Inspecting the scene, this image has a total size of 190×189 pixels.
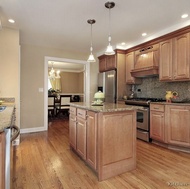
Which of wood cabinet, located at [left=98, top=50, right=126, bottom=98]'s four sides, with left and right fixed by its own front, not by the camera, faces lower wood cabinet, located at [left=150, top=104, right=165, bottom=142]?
left

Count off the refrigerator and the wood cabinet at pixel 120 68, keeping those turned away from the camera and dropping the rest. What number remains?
0

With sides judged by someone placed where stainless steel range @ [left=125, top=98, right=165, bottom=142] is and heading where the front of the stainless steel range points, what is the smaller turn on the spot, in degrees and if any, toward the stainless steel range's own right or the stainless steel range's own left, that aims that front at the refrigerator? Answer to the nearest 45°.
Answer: approximately 90° to the stainless steel range's own right

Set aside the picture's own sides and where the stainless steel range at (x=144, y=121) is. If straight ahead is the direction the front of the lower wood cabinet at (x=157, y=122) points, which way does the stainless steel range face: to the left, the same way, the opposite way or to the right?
the same way

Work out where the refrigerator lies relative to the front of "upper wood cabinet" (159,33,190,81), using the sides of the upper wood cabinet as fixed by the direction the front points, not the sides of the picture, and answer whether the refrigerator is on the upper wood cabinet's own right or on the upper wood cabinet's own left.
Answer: on the upper wood cabinet's own right

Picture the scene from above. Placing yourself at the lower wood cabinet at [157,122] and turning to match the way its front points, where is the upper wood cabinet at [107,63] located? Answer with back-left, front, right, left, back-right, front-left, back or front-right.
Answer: right

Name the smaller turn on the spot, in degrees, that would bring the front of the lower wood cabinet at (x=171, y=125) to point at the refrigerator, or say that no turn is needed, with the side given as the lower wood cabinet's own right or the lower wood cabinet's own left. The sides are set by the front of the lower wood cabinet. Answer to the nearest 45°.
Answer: approximately 90° to the lower wood cabinet's own right

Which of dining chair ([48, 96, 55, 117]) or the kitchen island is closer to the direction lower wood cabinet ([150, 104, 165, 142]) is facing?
the kitchen island

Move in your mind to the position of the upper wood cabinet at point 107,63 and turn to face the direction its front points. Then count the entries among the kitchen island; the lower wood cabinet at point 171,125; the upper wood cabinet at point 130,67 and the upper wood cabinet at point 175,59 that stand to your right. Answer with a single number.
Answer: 0

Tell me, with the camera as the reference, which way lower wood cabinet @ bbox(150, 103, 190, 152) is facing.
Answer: facing the viewer and to the left of the viewer

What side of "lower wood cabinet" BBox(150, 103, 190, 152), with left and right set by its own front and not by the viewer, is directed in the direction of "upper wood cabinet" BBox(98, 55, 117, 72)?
right

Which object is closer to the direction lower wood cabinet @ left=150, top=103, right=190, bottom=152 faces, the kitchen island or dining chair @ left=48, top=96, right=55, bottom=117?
the kitchen island

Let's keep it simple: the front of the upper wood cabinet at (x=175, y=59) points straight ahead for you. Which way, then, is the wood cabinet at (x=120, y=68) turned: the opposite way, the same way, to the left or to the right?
the same way

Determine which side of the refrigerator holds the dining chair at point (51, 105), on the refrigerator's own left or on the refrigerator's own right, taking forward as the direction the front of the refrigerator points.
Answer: on the refrigerator's own right
